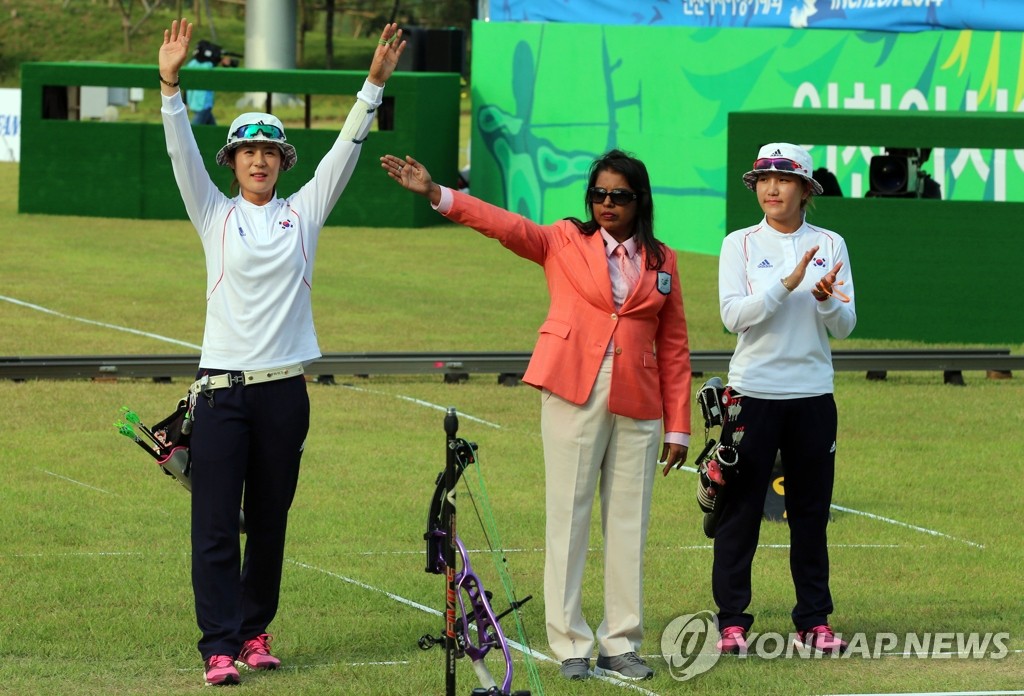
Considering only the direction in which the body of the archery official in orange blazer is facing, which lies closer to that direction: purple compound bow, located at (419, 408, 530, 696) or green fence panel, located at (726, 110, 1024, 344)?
the purple compound bow

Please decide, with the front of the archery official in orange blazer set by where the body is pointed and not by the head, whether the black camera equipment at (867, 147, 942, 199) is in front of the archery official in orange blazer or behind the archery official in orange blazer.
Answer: behind

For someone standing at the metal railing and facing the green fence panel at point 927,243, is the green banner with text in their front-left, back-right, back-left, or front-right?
front-left

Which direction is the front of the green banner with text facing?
toward the camera

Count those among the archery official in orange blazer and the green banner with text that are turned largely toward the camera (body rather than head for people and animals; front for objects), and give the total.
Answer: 2

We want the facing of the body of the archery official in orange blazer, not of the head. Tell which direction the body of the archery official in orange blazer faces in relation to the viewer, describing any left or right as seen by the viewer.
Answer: facing the viewer

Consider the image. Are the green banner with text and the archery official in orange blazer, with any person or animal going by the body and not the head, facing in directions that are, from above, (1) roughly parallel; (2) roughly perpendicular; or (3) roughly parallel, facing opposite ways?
roughly parallel

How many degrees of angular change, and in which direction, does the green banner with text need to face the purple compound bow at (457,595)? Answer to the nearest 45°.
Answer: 0° — it already faces it

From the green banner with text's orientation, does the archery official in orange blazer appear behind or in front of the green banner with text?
in front

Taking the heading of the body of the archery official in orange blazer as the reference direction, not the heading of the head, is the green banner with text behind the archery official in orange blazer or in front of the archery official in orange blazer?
behind

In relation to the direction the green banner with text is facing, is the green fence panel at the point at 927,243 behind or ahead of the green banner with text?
ahead

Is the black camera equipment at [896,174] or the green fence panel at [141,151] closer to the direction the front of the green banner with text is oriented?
the black camera equipment

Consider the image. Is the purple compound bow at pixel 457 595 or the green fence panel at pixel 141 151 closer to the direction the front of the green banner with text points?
the purple compound bow
